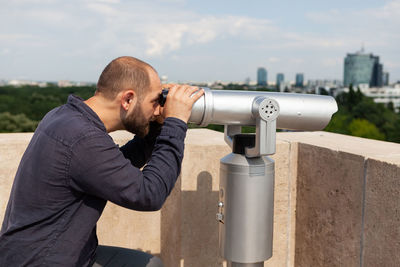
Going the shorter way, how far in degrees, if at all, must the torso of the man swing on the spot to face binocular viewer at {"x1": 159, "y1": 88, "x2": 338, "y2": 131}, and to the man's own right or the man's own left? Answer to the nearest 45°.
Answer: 0° — they already face it

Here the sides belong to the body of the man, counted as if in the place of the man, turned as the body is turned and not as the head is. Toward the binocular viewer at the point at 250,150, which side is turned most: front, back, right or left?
front

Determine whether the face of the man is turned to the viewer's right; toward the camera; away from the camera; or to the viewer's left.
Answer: to the viewer's right

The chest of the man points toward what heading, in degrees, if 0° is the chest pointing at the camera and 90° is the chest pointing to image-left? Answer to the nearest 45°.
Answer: approximately 270°
